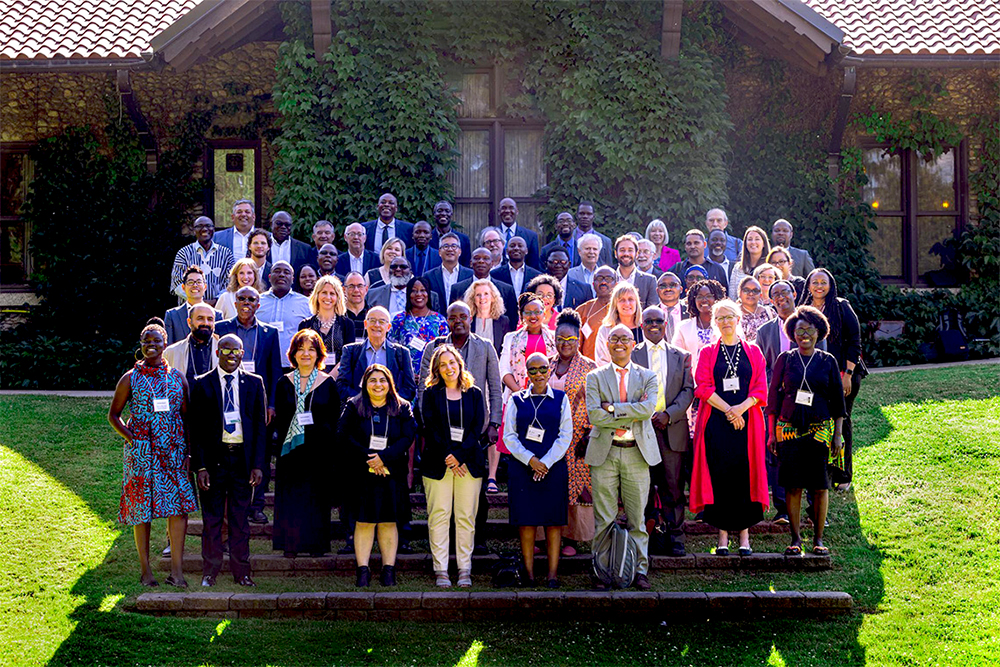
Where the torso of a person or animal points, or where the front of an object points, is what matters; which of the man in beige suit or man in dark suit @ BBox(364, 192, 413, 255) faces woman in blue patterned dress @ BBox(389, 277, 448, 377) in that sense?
the man in dark suit

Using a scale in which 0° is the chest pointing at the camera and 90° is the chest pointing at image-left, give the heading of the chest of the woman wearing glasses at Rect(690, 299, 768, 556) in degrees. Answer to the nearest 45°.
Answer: approximately 0°

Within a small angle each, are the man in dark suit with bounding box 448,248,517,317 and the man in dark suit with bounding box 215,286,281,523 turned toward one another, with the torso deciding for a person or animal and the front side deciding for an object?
no

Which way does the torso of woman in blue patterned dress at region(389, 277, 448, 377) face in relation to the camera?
toward the camera

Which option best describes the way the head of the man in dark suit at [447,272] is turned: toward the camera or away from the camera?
toward the camera

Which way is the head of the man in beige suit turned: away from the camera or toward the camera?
toward the camera

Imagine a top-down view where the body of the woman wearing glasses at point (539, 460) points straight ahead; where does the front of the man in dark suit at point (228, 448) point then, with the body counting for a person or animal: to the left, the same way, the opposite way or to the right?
the same way

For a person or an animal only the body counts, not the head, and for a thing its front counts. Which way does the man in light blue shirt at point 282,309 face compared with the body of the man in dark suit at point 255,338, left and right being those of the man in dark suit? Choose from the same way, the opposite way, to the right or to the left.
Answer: the same way

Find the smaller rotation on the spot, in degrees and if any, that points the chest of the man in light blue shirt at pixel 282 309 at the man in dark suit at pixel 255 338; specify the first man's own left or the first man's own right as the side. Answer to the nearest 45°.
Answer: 0° — they already face them

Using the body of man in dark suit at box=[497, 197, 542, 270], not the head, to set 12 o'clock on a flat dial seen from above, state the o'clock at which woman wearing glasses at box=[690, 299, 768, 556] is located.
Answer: The woman wearing glasses is roughly at 11 o'clock from the man in dark suit.

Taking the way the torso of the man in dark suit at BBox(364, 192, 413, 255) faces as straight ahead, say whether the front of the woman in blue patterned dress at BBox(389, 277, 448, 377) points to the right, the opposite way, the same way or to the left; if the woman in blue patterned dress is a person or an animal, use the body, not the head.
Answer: the same way

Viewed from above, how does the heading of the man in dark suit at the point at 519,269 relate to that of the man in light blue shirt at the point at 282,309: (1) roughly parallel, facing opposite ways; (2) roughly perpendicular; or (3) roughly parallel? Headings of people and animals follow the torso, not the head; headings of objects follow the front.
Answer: roughly parallel

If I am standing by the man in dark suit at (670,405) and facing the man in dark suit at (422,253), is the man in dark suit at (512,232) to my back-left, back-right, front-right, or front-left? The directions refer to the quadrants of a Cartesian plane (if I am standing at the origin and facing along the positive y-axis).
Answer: front-right

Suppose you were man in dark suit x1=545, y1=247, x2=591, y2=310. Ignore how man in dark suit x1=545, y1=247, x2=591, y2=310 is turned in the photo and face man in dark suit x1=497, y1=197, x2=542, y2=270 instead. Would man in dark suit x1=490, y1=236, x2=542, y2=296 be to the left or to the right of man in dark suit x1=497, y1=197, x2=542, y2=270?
left

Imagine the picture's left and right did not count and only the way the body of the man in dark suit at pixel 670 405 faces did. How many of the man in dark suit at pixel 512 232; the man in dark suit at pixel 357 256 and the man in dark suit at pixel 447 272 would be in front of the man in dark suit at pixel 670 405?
0

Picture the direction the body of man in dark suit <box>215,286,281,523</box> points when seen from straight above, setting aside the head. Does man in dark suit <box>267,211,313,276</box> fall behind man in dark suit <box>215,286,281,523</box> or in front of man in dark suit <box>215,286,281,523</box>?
behind

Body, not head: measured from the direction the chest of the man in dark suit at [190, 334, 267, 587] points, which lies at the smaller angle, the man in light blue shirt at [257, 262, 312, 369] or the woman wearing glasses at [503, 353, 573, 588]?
the woman wearing glasses

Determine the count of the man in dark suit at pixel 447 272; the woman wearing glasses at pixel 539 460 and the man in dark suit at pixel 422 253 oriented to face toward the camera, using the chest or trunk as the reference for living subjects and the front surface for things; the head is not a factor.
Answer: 3

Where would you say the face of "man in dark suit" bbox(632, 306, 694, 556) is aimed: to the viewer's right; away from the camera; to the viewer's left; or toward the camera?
toward the camera

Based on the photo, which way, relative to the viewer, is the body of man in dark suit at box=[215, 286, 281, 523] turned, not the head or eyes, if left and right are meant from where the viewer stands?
facing the viewer

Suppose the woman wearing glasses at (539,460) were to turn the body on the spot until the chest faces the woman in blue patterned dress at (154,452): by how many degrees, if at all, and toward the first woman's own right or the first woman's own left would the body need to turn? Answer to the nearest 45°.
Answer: approximately 90° to the first woman's own right

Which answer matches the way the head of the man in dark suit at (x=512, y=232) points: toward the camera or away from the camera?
toward the camera

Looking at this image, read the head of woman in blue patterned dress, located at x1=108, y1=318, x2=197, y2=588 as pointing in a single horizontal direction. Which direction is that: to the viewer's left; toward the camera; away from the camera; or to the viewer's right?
toward the camera
